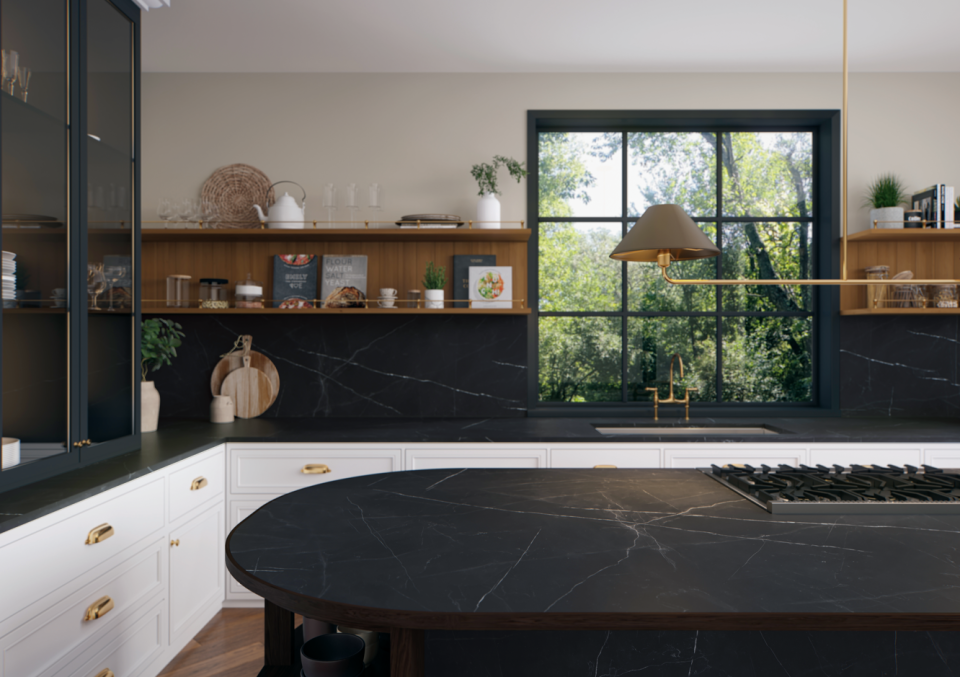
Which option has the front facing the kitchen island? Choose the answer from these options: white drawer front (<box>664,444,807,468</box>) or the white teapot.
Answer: the white drawer front

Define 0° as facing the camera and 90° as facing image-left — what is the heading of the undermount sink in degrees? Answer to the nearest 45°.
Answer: approximately 0°

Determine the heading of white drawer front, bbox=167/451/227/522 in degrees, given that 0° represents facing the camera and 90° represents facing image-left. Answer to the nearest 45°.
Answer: approximately 315°

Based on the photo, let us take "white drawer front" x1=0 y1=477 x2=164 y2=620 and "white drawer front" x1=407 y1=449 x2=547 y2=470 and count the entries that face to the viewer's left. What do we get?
0

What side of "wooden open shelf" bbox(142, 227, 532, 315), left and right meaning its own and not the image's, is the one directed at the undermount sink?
left

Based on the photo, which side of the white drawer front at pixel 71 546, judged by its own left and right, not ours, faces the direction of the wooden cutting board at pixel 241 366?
left

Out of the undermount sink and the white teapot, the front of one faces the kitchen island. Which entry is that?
the undermount sink

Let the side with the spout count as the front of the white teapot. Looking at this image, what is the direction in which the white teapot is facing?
to the viewer's left
